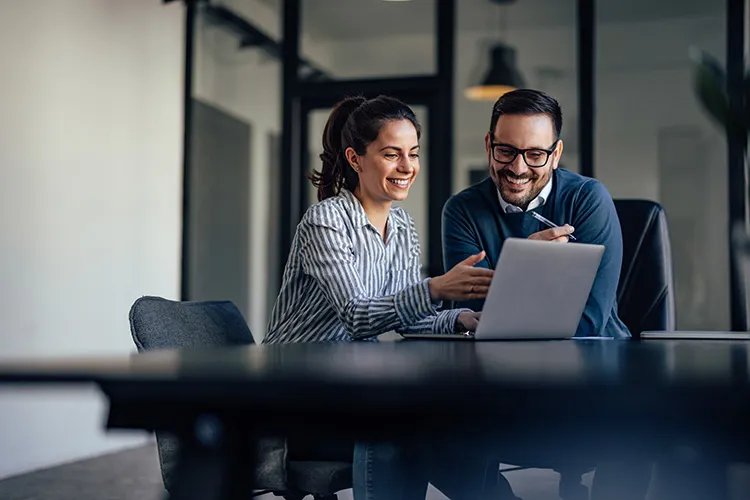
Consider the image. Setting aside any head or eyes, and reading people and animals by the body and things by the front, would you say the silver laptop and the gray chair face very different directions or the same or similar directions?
very different directions

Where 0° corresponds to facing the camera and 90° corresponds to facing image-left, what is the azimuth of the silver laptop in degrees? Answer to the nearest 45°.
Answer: approximately 135°

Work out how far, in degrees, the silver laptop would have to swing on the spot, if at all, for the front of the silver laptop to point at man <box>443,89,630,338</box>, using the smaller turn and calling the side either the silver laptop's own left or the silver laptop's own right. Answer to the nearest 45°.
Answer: approximately 45° to the silver laptop's own right

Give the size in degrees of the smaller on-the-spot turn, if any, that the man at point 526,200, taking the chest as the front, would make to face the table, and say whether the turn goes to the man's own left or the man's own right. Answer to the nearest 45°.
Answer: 0° — they already face it

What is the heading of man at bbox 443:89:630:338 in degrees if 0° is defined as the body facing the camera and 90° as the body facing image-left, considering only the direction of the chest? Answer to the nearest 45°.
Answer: approximately 0°

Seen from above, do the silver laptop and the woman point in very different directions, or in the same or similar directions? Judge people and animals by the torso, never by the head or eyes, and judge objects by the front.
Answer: very different directions

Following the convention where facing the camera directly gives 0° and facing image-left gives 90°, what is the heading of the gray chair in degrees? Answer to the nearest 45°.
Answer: approximately 315°

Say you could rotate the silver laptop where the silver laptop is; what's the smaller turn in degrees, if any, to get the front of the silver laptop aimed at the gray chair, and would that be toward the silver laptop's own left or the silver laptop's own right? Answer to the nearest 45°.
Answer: approximately 45° to the silver laptop's own left

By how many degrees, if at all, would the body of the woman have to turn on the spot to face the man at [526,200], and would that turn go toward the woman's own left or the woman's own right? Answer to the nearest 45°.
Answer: approximately 90° to the woman's own left

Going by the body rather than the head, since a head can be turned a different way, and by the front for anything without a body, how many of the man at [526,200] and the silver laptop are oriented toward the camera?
1
